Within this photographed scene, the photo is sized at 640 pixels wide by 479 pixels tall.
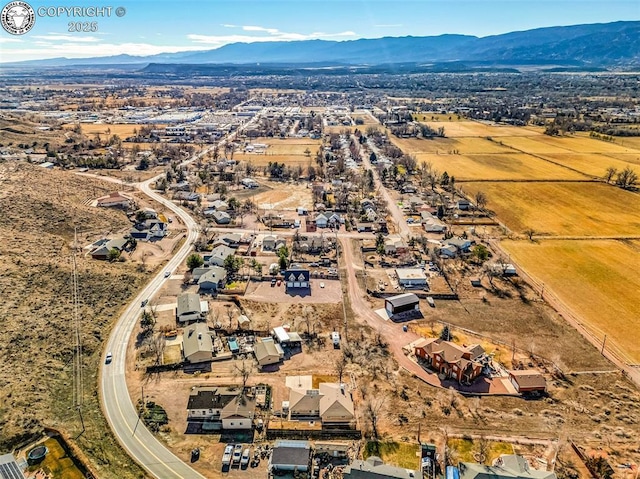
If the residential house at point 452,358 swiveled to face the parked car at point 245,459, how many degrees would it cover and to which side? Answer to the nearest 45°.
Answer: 0° — it already faces it

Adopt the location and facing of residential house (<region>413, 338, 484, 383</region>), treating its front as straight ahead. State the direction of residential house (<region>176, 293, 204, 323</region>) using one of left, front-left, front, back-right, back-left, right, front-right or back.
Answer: front-right

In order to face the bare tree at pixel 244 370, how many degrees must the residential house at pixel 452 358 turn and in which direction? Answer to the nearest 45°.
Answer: approximately 45° to its right

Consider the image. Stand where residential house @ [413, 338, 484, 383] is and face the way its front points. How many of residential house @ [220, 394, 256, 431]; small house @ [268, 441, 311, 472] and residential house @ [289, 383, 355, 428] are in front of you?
3

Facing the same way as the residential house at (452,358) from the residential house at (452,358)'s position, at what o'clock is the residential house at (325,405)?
the residential house at (325,405) is roughly at 12 o'clock from the residential house at (452,358).

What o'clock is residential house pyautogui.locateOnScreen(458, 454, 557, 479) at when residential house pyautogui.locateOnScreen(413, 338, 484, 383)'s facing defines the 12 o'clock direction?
residential house pyautogui.locateOnScreen(458, 454, 557, 479) is roughly at 10 o'clock from residential house pyautogui.locateOnScreen(413, 338, 484, 383).

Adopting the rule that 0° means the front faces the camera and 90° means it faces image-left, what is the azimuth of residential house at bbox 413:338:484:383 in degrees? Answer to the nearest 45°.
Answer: approximately 45°

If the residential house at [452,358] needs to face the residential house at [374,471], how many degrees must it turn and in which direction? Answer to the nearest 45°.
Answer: approximately 45° to its left

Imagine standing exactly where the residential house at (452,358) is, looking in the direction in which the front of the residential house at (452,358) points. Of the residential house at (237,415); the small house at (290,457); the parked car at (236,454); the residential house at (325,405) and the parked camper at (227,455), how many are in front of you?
5

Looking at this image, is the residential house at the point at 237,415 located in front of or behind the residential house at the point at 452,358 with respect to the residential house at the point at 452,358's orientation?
in front

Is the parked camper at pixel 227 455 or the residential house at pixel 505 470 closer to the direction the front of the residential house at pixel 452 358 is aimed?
the parked camper

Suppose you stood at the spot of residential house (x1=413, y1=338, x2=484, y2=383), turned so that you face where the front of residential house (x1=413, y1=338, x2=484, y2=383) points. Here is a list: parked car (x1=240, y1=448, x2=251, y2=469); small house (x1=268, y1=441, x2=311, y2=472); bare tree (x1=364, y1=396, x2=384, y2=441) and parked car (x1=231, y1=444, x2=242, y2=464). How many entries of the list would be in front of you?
4
